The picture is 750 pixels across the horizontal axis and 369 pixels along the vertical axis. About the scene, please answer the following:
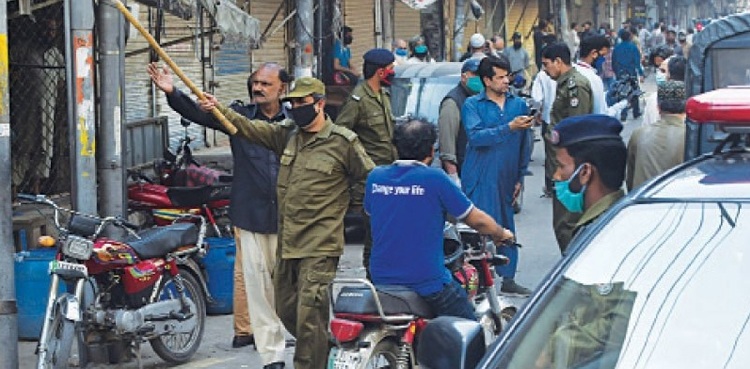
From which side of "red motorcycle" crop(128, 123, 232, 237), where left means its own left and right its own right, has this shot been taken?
left

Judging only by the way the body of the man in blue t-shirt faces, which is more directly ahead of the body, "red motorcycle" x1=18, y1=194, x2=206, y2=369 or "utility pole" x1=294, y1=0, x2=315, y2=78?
the utility pole

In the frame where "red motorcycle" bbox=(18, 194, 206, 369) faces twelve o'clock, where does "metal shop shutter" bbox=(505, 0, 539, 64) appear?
The metal shop shutter is roughly at 5 o'clock from the red motorcycle.

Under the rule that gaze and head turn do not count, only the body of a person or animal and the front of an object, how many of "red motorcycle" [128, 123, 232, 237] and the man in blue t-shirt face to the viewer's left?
1

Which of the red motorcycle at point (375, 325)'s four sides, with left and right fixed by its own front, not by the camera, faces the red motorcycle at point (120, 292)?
left

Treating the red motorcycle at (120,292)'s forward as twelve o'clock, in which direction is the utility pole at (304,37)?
The utility pole is roughly at 5 o'clock from the red motorcycle.

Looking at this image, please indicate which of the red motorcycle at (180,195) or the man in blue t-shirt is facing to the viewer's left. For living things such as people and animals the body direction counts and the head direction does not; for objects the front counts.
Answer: the red motorcycle

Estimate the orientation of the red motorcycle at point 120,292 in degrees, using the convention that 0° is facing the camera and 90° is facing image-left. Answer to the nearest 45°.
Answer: approximately 45°

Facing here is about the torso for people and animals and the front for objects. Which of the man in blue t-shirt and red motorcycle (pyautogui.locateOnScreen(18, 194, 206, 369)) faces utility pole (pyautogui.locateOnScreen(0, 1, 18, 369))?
the red motorcycle

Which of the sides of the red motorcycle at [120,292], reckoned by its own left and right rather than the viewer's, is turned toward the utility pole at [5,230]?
front

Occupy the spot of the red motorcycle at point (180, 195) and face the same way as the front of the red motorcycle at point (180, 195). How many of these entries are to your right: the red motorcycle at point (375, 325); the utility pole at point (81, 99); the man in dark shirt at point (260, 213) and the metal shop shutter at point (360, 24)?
1

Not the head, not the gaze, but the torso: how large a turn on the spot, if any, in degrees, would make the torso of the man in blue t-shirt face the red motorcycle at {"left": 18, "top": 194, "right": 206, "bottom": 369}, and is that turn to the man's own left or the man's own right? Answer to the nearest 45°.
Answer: approximately 90° to the man's own left

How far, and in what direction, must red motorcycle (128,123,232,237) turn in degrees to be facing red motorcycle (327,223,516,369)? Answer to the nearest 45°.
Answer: approximately 90° to its left

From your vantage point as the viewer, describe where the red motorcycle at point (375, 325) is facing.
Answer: facing away from the viewer and to the right of the viewer
